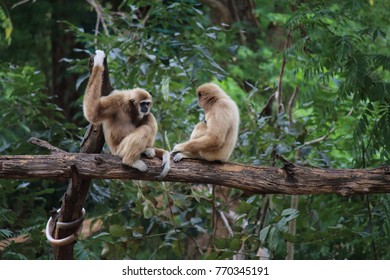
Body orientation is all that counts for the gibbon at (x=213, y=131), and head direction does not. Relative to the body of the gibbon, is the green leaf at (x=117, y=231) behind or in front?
in front

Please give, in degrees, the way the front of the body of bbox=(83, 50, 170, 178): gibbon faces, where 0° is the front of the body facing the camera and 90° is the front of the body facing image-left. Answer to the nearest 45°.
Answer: approximately 315°

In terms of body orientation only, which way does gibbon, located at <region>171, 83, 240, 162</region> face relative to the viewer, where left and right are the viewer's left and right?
facing to the left of the viewer

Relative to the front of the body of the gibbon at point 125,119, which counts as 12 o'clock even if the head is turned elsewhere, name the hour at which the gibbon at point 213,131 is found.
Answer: the gibbon at point 213,131 is roughly at 10 o'clock from the gibbon at point 125,119.

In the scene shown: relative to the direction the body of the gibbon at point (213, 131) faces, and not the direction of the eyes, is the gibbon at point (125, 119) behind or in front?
in front

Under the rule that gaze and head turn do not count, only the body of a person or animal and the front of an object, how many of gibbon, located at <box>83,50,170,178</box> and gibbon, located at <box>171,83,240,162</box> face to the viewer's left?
1
